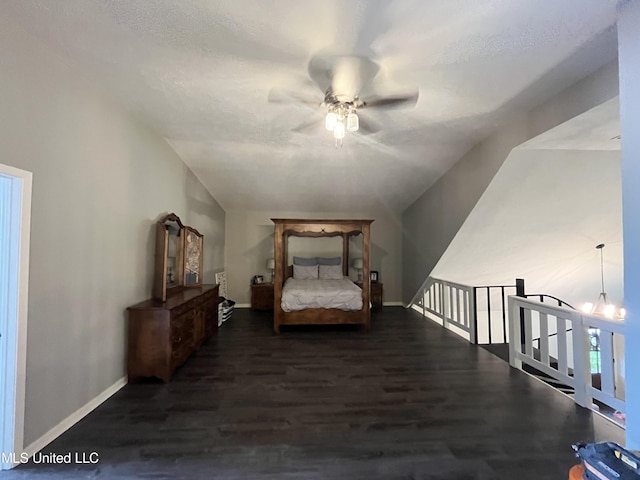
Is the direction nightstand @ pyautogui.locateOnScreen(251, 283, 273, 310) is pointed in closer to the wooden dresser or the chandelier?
the wooden dresser

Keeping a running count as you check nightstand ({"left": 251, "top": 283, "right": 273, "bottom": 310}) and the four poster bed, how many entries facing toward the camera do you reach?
2

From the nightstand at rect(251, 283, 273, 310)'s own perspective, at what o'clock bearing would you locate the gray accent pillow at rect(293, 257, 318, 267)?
The gray accent pillow is roughly at 9 o'clock from the nightstand.

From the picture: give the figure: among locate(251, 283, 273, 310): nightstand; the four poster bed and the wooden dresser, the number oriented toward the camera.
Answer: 2

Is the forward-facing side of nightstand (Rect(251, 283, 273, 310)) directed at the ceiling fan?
yes

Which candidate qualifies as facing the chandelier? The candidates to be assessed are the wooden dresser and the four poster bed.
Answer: the wooden dresser

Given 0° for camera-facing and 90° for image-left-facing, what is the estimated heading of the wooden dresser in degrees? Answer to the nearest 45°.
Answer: approximately 270°

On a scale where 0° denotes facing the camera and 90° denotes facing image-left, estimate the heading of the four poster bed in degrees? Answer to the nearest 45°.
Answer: approximately 0°

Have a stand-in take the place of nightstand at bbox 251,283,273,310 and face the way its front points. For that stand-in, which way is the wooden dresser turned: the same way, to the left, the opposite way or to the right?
to the left

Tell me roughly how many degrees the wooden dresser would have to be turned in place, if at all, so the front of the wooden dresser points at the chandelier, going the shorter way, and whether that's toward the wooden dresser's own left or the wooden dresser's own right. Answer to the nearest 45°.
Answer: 0° — it already faces it

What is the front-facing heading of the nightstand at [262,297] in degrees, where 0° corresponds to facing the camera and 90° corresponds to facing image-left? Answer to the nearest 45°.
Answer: approximately 0°
